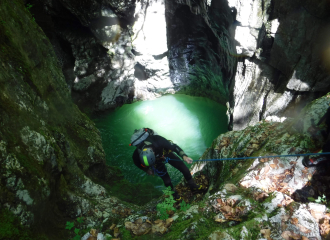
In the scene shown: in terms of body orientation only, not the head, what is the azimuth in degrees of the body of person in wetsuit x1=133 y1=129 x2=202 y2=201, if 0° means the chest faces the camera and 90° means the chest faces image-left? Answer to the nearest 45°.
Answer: approximately 315°
